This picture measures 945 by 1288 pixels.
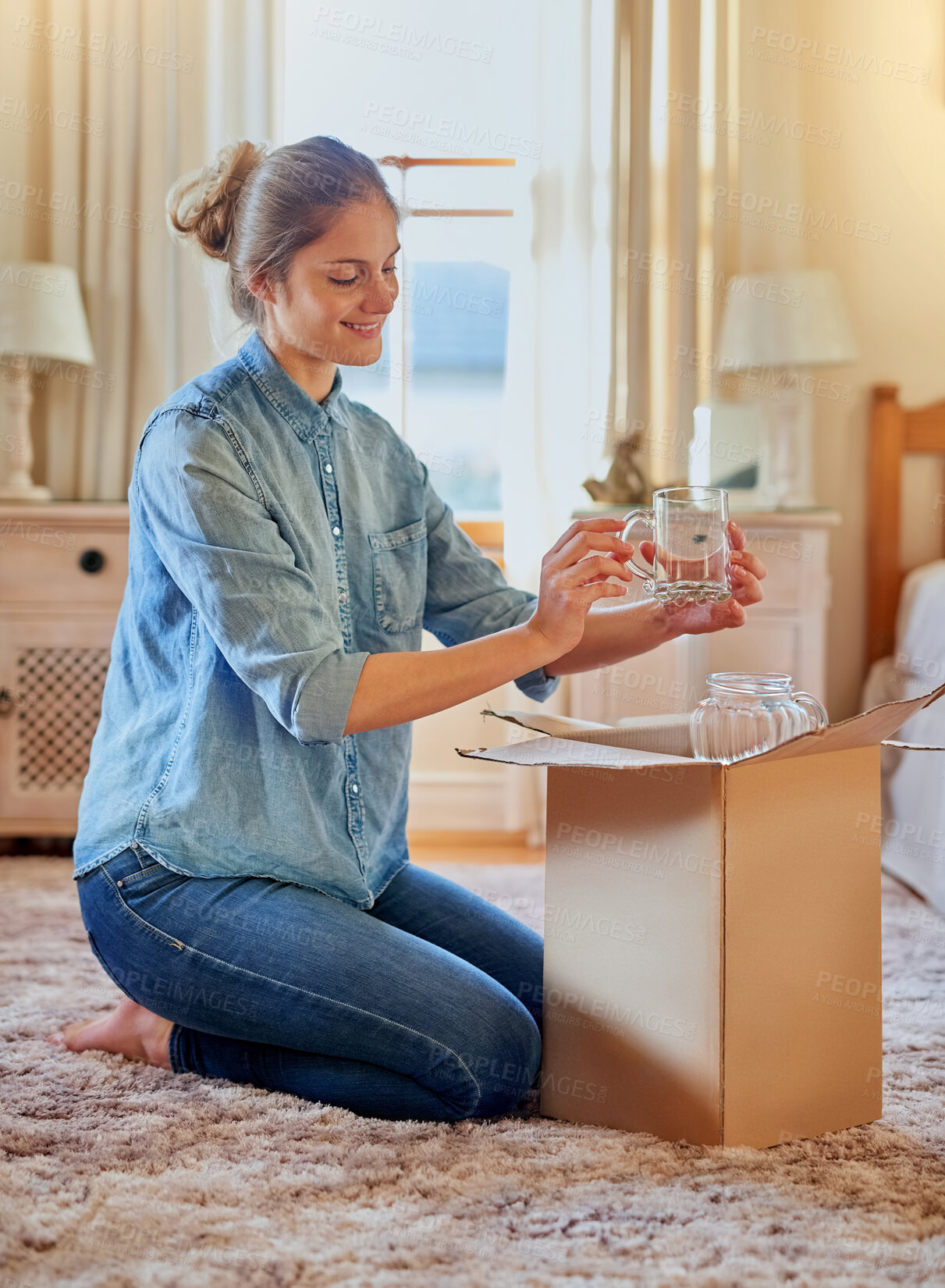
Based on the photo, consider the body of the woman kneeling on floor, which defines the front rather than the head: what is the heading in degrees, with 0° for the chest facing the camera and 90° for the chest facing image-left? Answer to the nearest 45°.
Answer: approximately 315°

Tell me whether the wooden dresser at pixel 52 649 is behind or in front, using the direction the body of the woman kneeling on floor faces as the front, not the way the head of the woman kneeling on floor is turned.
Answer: behind

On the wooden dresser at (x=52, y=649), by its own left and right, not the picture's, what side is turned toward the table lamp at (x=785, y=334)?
left

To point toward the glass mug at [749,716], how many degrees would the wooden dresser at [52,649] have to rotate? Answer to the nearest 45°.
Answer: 0° — it already faces it

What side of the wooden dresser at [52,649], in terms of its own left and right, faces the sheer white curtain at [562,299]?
left

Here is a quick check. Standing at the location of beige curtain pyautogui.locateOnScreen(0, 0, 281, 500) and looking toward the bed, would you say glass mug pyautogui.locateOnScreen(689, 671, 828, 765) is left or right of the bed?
right

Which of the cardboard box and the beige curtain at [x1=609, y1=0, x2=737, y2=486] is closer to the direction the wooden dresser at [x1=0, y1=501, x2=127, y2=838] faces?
the cardboard box

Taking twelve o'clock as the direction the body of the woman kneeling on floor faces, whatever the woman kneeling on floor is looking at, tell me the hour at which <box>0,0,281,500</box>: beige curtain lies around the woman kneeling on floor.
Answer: The beige curtain is roughly at 7 o'clock from the woman kneeling on floor.

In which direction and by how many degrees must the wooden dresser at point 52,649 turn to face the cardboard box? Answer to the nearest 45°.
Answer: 0° — it already faces it
